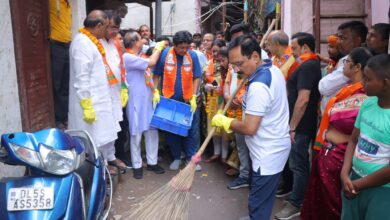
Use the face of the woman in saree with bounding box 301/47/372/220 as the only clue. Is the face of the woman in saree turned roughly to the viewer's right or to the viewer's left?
to the viewer's left

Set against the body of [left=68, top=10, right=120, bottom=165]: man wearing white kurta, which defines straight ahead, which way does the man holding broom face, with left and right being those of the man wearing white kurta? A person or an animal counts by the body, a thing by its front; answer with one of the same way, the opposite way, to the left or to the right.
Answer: the opposite way

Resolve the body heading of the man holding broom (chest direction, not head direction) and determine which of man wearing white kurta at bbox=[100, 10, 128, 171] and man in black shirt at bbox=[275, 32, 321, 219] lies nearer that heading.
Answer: the man wearing white kurta

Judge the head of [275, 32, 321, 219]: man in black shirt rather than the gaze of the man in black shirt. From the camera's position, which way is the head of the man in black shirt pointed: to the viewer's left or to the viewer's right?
to the viewer's left

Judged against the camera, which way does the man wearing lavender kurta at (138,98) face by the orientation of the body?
to the viewer's right

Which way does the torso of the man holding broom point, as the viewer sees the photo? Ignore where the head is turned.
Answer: to the viewer's left

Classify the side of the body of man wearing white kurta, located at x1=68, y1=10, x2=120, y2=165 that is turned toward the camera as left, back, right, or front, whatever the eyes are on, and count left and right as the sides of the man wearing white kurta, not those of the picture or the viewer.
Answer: right

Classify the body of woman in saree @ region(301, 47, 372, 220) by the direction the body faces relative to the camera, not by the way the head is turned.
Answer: to the viewer's left

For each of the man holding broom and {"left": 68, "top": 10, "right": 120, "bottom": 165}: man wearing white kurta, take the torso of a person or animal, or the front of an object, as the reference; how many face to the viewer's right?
1

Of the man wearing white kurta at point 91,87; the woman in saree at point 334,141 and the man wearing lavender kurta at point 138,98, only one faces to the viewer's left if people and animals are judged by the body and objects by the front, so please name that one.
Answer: the woman in saree
